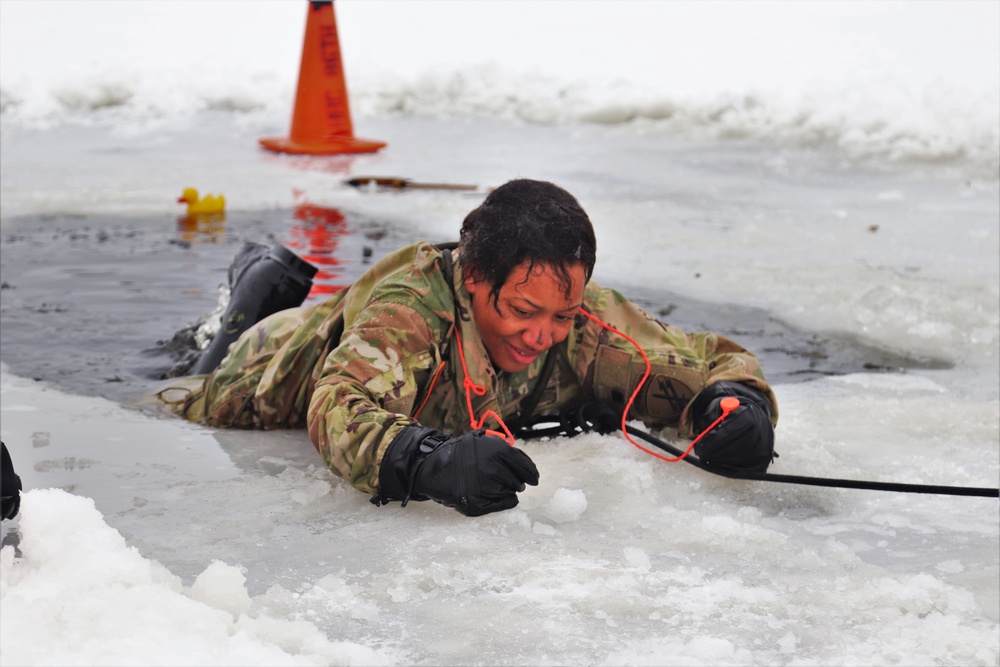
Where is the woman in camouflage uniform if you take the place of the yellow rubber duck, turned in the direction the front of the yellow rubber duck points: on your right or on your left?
on your left

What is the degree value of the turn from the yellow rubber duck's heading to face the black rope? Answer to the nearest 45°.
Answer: approximately 90° to its left

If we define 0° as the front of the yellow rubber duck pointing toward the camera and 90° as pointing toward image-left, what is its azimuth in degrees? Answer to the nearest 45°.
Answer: approximately 90°

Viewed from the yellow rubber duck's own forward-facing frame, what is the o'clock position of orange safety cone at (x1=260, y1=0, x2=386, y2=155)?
The orange safety cone is roughly at 4 o'clock from the yellow rubber duck.
